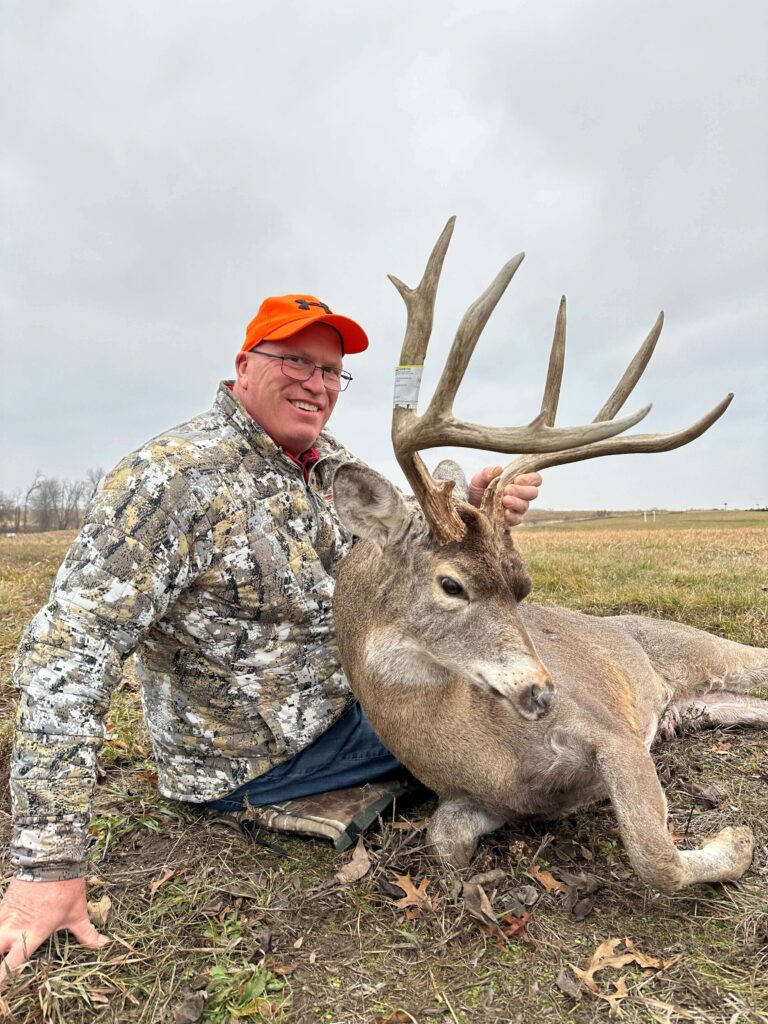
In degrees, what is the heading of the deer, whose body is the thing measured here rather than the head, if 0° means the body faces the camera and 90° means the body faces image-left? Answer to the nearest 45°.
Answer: approximately 45°

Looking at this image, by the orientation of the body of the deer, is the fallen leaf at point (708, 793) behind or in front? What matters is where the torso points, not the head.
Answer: behind

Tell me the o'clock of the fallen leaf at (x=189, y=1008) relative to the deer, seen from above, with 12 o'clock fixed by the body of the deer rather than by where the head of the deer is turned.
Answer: The fallen leaf is roughly at 12 o'clock from the deer.

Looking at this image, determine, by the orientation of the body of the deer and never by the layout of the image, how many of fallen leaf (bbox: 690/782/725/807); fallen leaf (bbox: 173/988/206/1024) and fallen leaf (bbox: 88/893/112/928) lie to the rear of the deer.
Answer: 1

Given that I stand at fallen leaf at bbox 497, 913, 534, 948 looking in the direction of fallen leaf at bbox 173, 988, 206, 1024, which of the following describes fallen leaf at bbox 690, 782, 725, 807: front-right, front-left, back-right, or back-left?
back-right

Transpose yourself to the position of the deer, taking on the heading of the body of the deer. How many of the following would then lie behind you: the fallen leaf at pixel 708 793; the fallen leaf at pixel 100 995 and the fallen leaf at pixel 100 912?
1

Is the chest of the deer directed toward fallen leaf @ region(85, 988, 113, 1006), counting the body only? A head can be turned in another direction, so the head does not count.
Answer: yes
